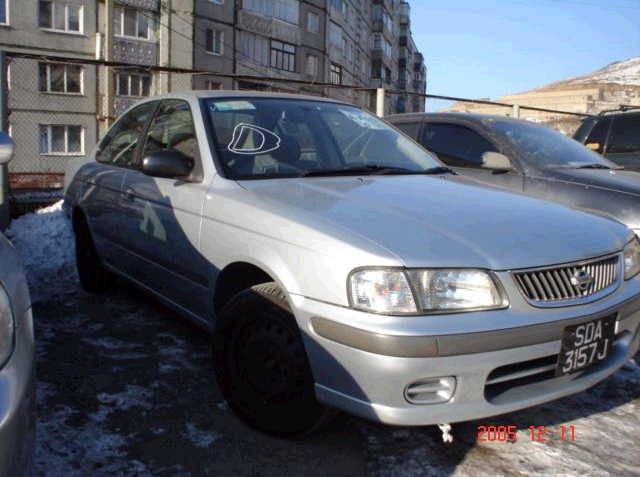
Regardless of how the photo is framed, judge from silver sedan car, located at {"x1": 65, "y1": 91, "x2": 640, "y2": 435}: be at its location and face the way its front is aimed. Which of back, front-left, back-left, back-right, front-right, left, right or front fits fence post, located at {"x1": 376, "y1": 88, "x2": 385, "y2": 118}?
back-left

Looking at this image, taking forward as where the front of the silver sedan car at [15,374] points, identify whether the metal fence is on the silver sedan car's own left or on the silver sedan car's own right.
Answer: on the silver sedan car's own left

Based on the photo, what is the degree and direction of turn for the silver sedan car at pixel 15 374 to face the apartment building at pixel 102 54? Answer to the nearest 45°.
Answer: approximately 135° to its left

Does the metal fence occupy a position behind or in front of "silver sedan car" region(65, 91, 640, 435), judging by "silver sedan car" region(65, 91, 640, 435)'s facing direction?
behind

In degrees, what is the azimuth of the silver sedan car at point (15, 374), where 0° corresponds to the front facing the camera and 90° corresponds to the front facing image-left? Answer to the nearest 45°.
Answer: approximately 315°

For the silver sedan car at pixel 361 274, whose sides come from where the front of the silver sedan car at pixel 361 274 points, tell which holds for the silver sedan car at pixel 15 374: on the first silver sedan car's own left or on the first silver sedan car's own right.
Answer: on the first silver sedan car's own right

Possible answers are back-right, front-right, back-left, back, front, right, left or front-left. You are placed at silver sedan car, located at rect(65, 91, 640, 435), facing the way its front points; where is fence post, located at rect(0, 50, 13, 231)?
back

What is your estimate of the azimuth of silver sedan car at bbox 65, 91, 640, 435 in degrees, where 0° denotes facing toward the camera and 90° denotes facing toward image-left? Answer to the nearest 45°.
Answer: approximately 315°
